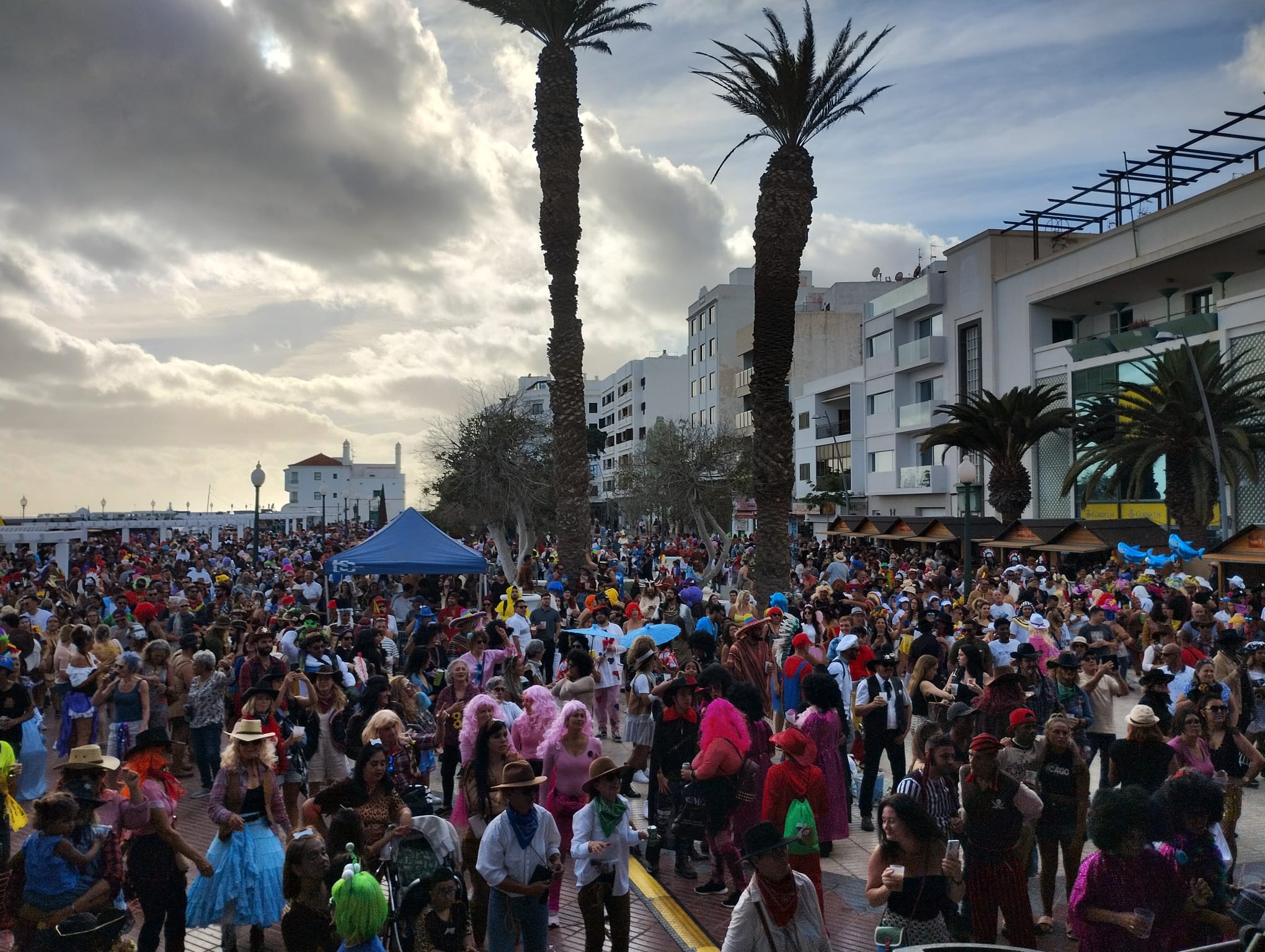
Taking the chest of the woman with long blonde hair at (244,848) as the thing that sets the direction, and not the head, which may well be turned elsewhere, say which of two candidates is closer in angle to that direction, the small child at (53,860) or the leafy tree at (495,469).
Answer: the small child

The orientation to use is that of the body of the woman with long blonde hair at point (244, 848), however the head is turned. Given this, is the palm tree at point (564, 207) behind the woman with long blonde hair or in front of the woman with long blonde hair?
behind

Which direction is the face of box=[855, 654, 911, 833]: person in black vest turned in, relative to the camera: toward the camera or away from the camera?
toward the camera

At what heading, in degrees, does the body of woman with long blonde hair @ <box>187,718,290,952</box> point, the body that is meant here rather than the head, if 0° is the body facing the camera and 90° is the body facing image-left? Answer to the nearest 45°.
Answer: approximately 0°

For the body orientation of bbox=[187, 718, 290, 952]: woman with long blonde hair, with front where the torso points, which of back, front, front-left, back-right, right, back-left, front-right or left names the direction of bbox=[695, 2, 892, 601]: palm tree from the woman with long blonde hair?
back-left

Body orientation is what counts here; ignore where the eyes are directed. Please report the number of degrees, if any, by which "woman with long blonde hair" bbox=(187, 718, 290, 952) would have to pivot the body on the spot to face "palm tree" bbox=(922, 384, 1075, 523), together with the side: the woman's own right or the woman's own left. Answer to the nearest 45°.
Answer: approximately 135° to the woman's own left

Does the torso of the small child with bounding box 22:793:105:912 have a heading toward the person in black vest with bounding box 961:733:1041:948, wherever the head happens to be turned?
no

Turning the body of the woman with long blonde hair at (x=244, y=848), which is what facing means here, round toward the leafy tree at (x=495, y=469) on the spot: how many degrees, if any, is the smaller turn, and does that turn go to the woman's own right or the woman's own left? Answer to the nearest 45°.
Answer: approximately 180°

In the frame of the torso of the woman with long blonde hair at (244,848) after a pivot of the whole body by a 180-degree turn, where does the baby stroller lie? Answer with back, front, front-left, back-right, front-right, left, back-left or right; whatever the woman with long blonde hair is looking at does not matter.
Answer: back-right

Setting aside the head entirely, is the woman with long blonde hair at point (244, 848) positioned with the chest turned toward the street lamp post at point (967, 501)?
no

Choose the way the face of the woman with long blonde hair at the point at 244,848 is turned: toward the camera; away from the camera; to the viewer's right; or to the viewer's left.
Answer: toward the camera

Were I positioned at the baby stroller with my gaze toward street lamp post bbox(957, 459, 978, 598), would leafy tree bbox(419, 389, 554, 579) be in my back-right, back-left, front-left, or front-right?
front-left
